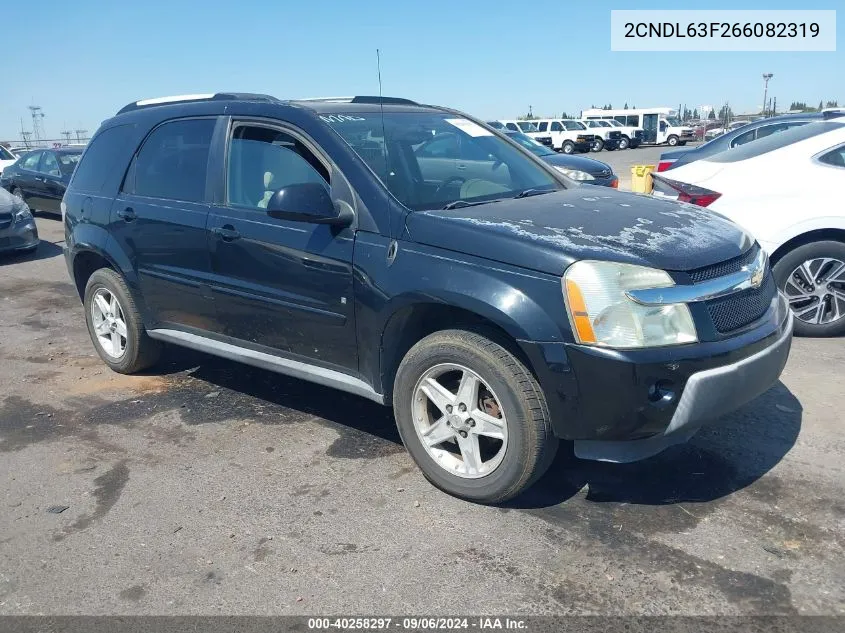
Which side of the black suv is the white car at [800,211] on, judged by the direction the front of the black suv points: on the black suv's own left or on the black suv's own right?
on the black suv's own left

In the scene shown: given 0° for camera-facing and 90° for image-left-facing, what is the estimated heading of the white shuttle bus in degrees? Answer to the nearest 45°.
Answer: approximately 315°

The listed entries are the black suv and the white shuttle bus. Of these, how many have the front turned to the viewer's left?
0

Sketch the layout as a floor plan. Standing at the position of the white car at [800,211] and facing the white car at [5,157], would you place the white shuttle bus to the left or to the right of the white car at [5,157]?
right

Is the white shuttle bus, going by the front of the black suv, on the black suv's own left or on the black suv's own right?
on the black suv's own left

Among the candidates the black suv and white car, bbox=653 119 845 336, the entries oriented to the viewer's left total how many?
0

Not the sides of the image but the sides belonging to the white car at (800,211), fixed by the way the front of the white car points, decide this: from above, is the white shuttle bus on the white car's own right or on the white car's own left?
on the white car's own left

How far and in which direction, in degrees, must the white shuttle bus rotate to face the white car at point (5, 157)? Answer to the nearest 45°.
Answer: approximately 90° to its right

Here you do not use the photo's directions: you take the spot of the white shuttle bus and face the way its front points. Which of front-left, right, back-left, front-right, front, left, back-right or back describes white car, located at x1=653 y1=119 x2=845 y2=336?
front-right
